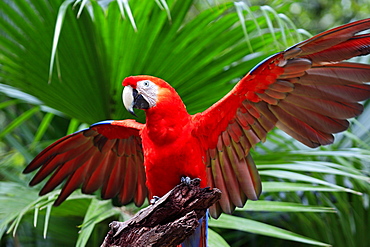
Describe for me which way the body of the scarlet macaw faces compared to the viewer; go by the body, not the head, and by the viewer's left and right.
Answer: facing the viewer and to the left of the viewer
